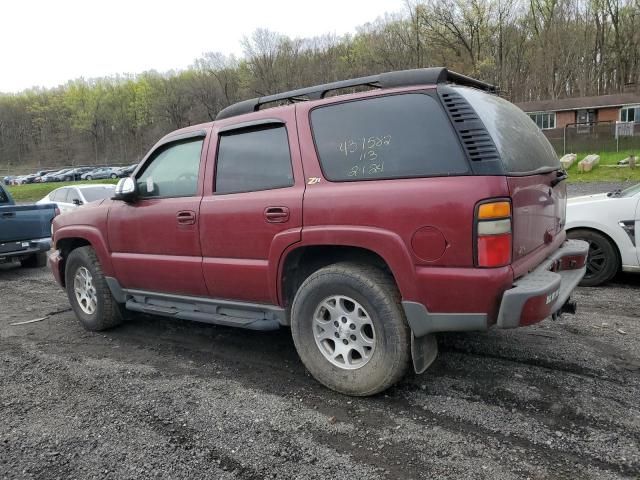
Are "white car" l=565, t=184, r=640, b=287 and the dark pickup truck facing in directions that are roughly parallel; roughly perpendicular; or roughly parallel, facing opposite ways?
roughly parallel

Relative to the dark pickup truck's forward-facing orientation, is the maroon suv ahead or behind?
behind

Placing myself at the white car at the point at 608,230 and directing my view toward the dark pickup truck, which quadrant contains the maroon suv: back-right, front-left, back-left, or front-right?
front-left

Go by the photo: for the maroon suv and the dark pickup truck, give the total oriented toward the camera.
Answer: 0

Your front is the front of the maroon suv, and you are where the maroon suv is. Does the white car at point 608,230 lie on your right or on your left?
on your right

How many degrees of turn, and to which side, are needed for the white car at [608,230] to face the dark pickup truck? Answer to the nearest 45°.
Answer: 0° — it already faces it

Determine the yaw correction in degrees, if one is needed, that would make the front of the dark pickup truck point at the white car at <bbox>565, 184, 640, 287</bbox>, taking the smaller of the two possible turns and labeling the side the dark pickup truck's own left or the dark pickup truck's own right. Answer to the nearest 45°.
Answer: approximately 180°

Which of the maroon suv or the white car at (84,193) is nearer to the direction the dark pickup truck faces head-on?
the white car

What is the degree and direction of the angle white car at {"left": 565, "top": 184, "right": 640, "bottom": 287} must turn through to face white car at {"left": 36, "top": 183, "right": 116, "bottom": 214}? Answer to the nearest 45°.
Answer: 0° — it already faces it

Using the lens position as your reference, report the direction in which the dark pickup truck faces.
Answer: facing away from the viewer and to the left of the viewer

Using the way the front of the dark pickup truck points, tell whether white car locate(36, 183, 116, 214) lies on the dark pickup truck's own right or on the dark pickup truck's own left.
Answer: on the dark pickup truck's own right

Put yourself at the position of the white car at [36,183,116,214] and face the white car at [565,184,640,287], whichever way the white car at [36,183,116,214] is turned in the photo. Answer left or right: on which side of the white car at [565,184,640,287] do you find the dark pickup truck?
right

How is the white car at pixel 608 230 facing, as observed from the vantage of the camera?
facing to the left of the viewer

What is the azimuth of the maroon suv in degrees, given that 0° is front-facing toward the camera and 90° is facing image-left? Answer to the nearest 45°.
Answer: approximately 135°
